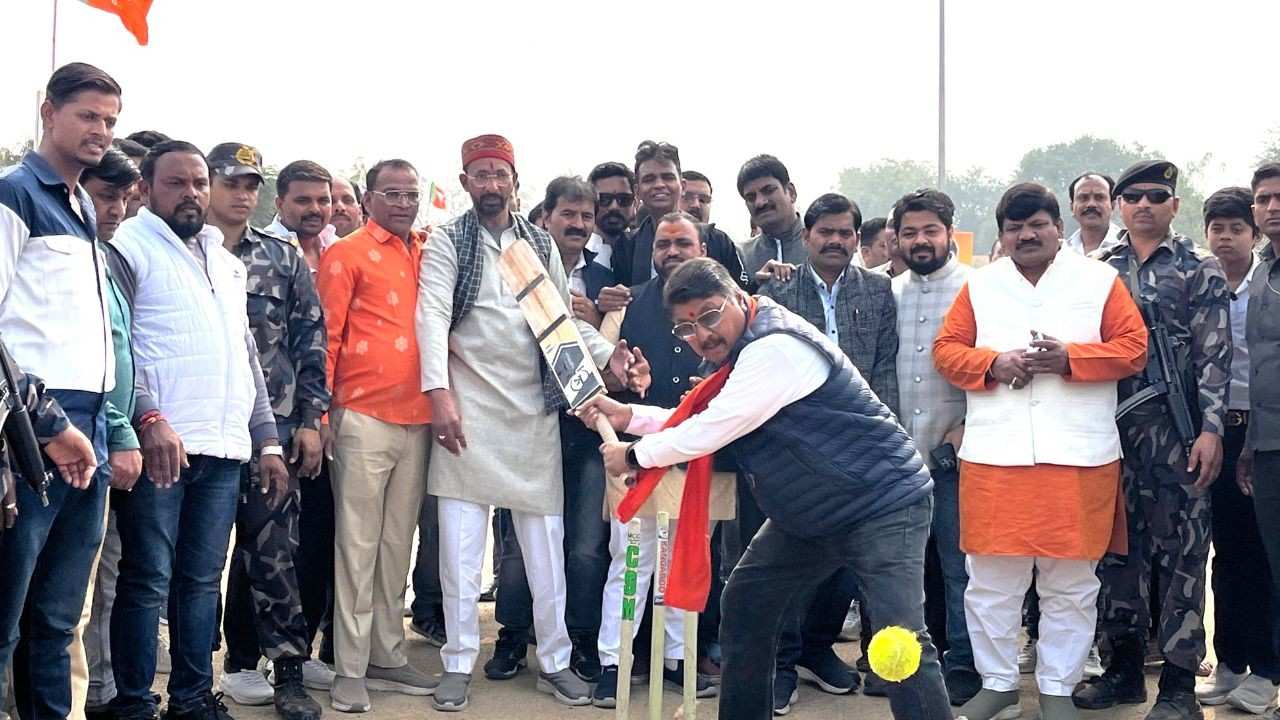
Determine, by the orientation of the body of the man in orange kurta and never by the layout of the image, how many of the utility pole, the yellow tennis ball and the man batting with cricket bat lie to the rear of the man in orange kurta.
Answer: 1

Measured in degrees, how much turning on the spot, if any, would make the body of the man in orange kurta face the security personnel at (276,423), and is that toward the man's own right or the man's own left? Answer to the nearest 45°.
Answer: approximately 90° to the man's own right

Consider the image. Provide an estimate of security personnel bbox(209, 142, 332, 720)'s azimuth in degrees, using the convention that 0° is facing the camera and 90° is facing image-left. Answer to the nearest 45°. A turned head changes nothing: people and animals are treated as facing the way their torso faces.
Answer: approximately 0°

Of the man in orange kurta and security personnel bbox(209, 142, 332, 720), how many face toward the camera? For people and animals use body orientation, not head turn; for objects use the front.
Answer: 2

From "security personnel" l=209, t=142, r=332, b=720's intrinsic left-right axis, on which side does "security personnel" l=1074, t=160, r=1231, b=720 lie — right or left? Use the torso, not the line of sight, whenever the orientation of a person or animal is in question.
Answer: on its left

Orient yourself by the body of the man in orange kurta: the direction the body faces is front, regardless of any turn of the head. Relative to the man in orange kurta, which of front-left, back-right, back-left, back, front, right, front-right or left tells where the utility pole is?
back

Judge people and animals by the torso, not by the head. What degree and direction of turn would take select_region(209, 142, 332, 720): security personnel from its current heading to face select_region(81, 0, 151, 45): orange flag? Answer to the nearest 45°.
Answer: approximately 180°
